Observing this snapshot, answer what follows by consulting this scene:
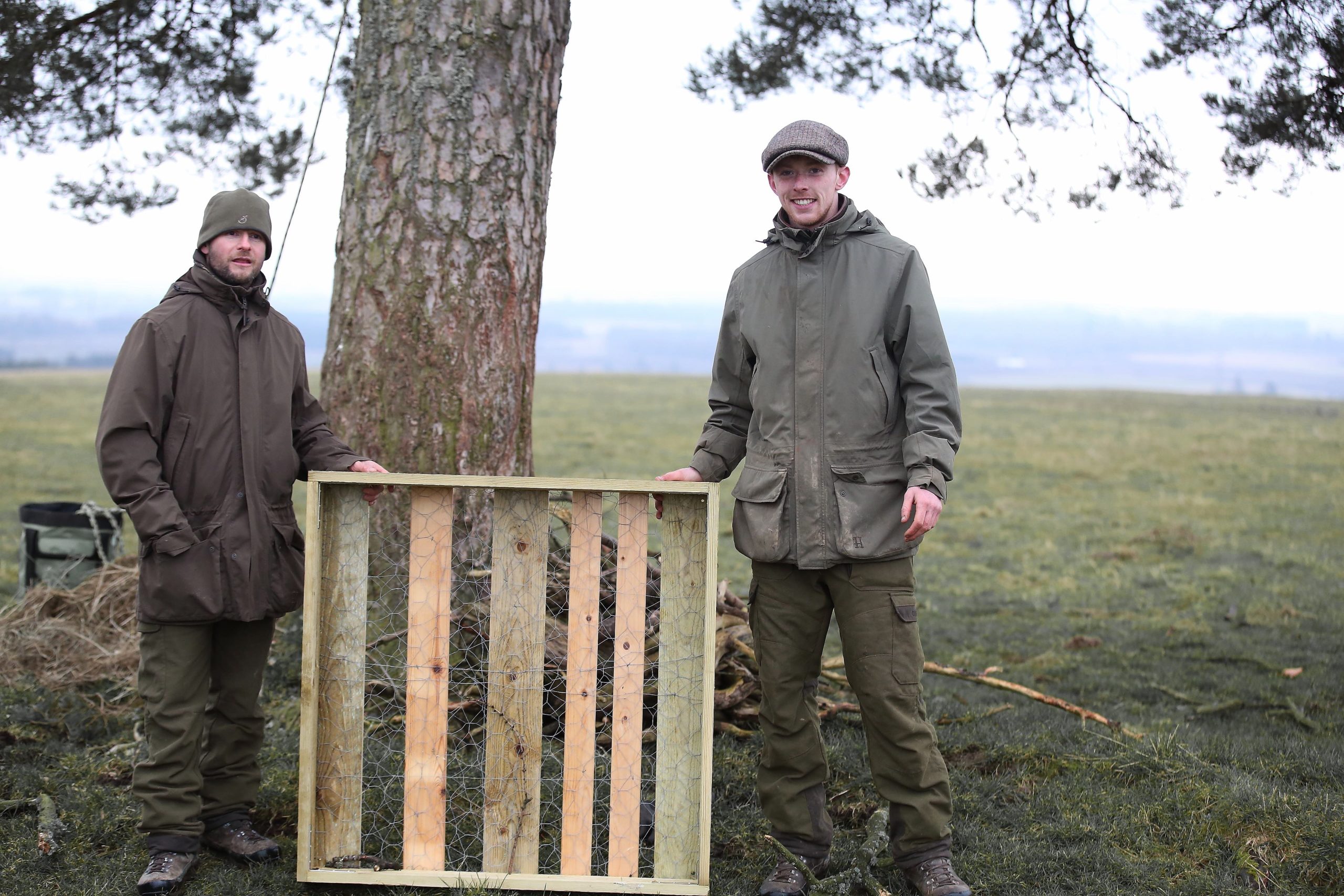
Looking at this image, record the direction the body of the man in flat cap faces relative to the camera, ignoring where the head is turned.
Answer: toward the camera

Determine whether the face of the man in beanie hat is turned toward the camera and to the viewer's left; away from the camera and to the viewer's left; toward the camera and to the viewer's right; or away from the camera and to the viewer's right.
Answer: toward the camera and to the viewer's right

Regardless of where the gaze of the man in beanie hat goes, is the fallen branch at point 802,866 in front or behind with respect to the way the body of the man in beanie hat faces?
in front

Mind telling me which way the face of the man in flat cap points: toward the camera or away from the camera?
toward the camera

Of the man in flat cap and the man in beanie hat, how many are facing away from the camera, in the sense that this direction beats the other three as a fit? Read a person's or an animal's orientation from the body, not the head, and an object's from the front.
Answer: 0

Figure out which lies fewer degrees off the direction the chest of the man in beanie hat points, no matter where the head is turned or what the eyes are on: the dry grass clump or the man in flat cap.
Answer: the man in flat cap

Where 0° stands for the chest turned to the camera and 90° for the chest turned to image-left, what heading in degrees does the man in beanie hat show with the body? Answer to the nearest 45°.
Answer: approximately 315°

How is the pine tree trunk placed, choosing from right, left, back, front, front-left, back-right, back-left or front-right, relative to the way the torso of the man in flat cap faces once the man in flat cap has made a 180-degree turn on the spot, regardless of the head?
front-left
